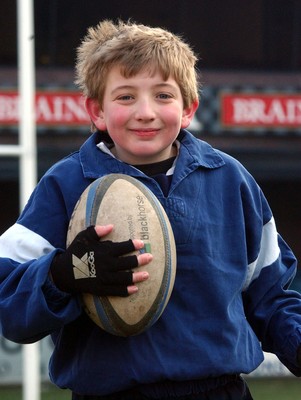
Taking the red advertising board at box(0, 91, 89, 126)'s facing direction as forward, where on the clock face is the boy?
The boy is roughly at 12 o'clock from the red advertising board.

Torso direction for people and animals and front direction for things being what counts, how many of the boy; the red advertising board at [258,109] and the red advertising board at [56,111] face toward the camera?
3

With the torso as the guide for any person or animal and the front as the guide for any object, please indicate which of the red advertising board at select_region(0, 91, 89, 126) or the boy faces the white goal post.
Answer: the red advertising board

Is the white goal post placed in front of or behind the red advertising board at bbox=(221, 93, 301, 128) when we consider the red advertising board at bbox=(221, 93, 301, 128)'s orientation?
in front

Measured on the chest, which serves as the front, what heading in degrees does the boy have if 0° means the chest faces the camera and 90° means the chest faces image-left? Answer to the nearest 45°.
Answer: approximately 0°

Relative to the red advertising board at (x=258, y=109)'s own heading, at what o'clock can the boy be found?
The boy is roughly at 12 o'clock from the red advertising board.

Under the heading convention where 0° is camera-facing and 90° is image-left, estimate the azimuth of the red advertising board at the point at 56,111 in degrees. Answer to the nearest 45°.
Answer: approximately 0°

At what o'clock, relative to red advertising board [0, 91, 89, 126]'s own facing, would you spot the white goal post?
The white goal post is roughly at 12 o'clock from the red advertising board.
